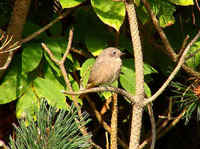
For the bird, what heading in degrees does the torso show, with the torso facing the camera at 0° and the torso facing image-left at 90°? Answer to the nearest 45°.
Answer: approximately 270°
